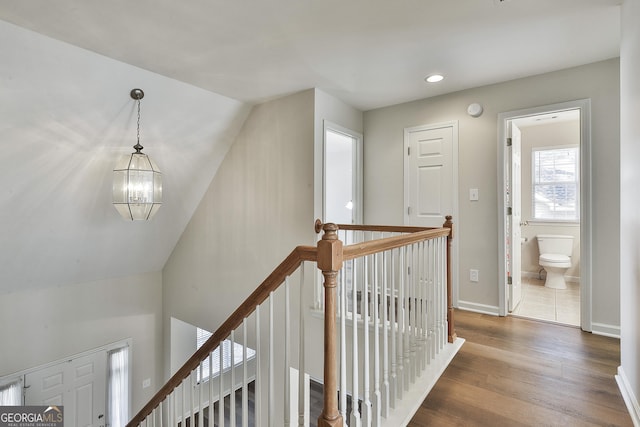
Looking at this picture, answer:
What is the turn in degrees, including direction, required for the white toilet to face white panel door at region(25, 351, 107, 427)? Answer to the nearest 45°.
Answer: approximately 45° to its right

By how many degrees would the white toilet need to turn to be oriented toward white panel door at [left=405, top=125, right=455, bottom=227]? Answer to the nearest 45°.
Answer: approximately 45° to its right

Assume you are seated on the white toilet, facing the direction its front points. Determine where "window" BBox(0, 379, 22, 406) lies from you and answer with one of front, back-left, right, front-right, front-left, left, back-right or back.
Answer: front-right

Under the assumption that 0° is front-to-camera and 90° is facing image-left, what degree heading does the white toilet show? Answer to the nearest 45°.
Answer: approximately 0°

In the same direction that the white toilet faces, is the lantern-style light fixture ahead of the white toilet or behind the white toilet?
ahead

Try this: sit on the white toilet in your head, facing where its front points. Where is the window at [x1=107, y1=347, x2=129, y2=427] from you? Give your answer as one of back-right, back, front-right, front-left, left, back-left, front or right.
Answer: front-right

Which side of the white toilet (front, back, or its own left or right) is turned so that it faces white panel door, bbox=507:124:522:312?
front

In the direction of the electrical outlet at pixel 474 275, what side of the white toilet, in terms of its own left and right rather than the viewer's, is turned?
front
